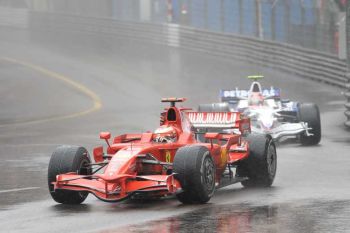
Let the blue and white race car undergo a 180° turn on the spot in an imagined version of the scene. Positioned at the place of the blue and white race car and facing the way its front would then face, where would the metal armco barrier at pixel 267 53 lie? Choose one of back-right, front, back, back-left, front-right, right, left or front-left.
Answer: front

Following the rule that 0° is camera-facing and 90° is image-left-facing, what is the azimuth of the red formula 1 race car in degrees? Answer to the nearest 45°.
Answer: approximately 45°

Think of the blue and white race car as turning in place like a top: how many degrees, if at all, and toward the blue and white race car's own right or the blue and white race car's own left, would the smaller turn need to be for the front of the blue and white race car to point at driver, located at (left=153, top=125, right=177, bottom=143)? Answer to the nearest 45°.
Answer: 0° — it already faces them

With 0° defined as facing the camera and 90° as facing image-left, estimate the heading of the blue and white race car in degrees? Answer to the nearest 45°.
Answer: approximately 0°

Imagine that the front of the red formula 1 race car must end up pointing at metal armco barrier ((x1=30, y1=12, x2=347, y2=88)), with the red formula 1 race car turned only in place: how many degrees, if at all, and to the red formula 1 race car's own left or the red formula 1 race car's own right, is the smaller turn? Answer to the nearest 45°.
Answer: approximately 135° to the red formula 1 race car's own right
